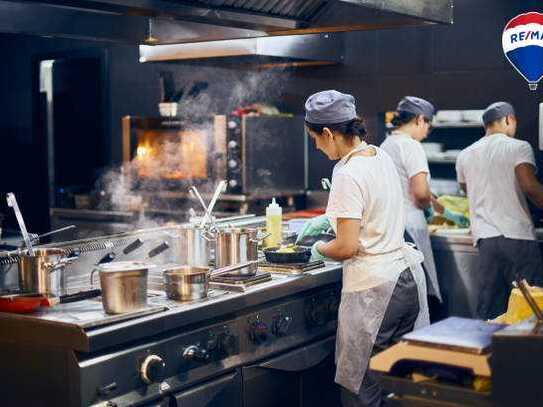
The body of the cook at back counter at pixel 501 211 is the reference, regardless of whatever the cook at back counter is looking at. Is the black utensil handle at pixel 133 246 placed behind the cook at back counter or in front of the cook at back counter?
behind

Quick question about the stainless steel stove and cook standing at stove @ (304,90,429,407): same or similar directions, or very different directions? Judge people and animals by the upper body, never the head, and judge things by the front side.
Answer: very different directions

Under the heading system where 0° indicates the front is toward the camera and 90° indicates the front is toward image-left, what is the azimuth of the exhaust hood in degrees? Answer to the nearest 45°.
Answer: approximately 315°

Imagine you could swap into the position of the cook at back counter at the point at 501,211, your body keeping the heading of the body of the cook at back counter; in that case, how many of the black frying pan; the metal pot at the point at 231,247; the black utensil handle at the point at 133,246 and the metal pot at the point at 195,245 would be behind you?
4

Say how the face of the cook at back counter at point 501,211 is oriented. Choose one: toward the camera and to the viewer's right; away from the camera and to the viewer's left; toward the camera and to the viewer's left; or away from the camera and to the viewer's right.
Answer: away from the camera and to the viewer's right

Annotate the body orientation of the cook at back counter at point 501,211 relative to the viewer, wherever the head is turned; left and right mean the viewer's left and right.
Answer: facing away from the viewer and to the right of the viewer

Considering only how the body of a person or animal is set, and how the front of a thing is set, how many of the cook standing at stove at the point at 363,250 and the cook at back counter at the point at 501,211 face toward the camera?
0

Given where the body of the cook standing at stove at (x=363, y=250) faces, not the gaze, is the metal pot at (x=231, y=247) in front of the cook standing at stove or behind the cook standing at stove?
in front

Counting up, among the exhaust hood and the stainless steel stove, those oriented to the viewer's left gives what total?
0

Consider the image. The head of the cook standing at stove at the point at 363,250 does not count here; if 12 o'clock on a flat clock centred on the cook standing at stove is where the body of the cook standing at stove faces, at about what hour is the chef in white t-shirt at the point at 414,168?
The chef in white t-shirt is roughly at 2 o'clock from the cook standing at stove.
